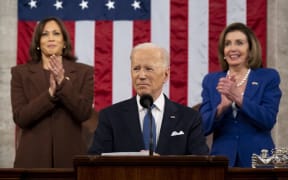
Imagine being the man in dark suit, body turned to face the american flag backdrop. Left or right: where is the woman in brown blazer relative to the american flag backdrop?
left

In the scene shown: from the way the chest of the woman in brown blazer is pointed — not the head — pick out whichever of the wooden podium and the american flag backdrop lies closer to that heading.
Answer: the wooden podium

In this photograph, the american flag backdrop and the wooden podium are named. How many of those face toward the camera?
2

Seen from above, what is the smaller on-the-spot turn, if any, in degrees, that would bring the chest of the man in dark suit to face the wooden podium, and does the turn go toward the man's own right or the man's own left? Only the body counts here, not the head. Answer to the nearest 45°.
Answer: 0° — they already face it

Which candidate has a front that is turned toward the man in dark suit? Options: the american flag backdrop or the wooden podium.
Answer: the american flag backdrop

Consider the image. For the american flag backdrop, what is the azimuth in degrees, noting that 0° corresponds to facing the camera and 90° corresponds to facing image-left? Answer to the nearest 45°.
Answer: approximately 0°

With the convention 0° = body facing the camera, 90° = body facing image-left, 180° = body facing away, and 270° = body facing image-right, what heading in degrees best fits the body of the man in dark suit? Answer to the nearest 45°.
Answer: approximately 0°
